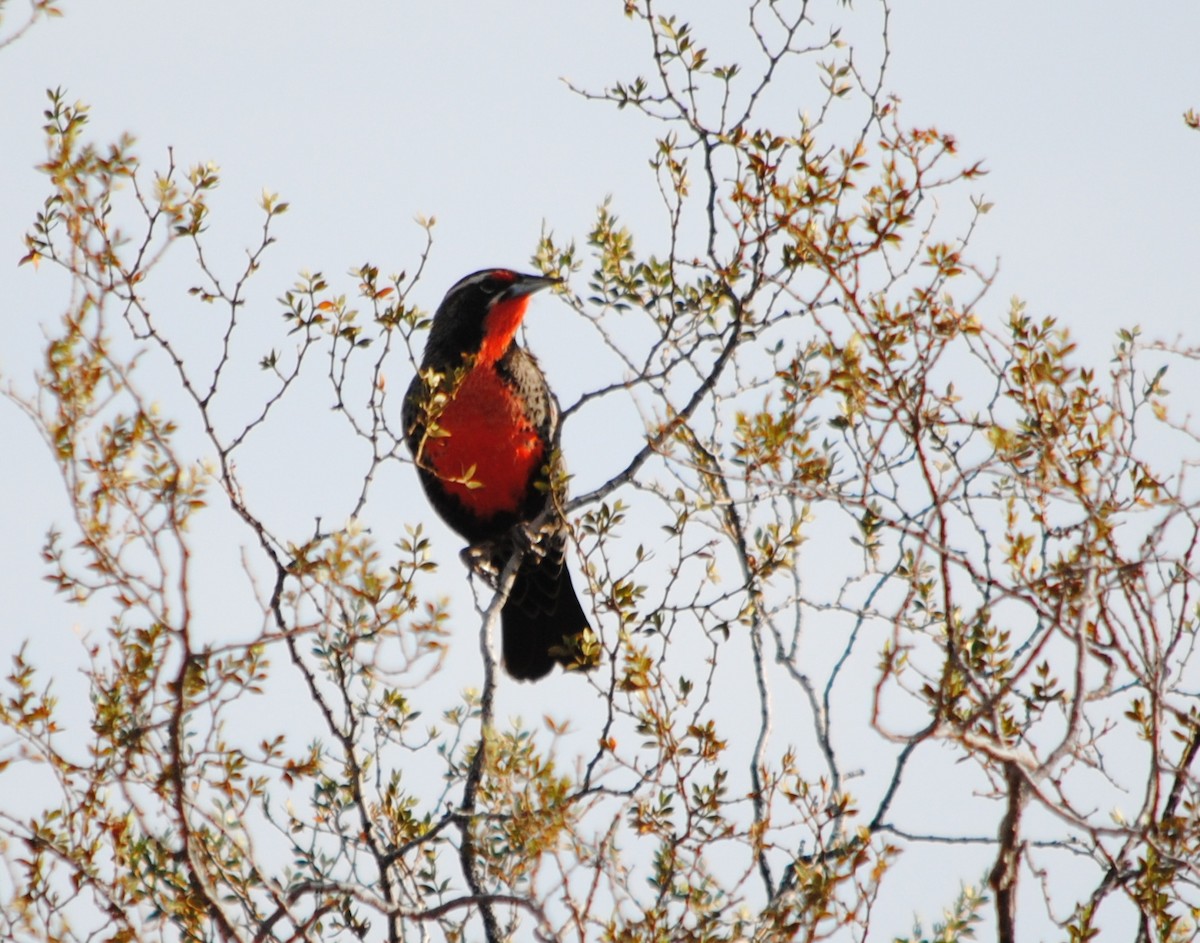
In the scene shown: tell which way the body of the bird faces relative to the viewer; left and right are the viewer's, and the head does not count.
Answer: facing the viewer
